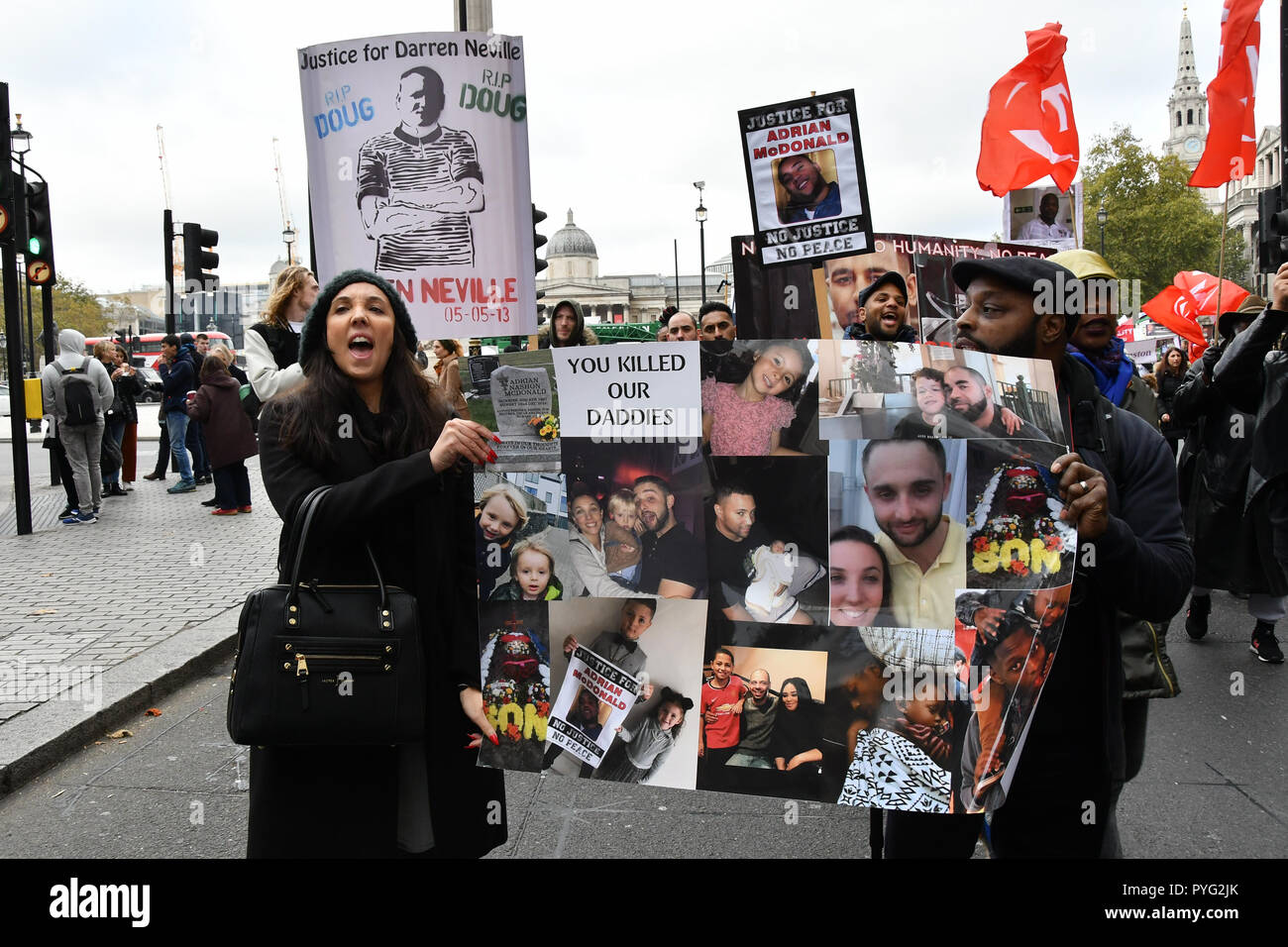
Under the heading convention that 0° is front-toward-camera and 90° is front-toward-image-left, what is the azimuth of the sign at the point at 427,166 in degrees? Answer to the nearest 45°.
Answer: approximately 0°

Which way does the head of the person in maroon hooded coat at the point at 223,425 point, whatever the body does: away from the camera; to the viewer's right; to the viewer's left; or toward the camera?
away from the camera

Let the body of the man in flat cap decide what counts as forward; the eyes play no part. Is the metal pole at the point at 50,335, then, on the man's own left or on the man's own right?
on the man's own right

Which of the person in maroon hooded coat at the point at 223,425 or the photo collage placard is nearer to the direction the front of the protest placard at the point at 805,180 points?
the photo collage placard

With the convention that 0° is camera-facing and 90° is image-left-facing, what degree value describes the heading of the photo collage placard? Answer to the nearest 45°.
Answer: approximately 0°

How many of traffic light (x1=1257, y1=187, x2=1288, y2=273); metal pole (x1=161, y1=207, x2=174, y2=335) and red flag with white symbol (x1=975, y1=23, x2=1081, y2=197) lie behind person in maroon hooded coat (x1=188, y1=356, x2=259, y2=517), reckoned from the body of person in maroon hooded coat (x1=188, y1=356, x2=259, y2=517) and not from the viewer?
2

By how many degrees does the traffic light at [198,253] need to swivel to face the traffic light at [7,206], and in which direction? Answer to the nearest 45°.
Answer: approximately 90° to its right

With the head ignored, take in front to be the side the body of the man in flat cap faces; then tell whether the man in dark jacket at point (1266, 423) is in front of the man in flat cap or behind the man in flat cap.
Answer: behind

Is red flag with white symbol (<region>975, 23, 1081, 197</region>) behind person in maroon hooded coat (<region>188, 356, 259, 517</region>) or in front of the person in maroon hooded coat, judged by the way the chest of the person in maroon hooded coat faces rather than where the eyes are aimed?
behind

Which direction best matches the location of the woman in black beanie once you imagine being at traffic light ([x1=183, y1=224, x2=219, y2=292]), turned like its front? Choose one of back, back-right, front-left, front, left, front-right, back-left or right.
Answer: right

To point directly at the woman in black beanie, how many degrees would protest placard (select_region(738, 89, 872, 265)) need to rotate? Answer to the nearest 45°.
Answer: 0° — it already faces them
